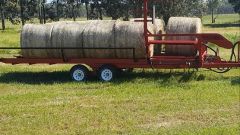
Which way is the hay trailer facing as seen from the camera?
to the viewer's right
